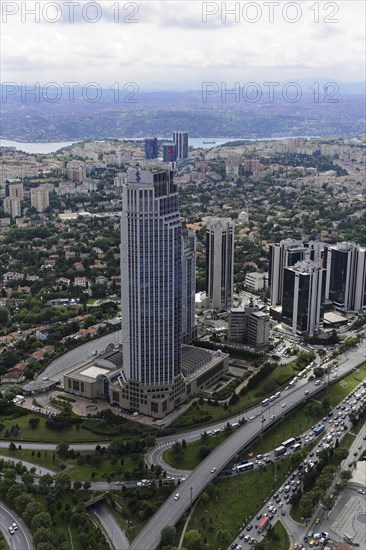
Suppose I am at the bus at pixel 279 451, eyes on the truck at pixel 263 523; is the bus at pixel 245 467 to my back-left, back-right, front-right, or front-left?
front-right

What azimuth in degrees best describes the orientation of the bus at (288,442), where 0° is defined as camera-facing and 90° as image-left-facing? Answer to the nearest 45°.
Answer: approximately 45°

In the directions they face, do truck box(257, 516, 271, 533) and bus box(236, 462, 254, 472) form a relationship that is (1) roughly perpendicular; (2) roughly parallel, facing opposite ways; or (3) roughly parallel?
roughly parallel

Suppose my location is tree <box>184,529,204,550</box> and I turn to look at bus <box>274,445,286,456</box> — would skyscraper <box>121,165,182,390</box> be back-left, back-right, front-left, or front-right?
front-left

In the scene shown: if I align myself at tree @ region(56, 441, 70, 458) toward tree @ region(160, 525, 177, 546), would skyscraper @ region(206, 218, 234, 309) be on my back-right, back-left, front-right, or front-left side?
back-left

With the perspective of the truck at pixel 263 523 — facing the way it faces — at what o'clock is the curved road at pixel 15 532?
The curved road is roughly at 1 o'clock from the truck.
